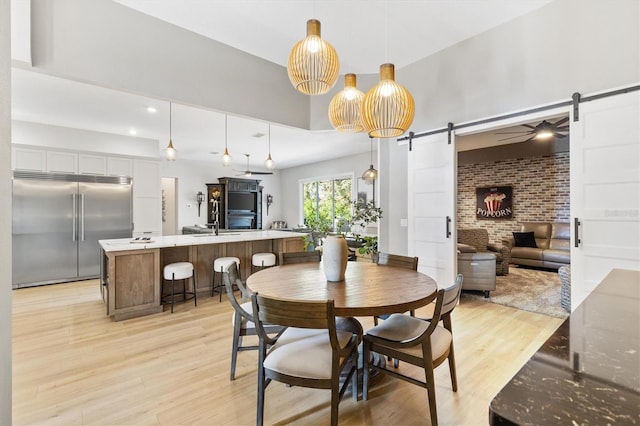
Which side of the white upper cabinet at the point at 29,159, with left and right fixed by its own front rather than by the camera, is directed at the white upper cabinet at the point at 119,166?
left

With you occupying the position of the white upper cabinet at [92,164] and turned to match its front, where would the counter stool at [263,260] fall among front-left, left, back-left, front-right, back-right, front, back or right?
front-left

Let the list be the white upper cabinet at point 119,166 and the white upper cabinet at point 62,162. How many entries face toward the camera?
2

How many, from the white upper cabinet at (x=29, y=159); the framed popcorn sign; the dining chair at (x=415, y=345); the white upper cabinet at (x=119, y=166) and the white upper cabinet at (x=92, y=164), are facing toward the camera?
4

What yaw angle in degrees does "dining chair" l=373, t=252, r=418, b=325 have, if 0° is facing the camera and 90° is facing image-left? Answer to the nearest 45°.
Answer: approximately 45°

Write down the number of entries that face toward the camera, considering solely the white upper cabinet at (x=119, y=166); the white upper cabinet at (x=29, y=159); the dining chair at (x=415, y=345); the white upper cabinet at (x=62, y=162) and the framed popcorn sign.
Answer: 4

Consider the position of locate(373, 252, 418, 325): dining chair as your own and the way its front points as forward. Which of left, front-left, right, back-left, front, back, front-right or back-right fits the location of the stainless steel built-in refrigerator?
front-right

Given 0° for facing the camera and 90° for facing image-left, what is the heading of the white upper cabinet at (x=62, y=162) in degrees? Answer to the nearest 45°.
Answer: approximately 0°

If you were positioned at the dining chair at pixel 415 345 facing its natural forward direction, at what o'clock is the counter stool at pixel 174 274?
The counter stool is roughly at 11 o'clock from the dining chair.

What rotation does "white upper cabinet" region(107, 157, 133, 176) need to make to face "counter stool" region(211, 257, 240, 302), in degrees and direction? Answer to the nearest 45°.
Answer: approximately 45° to its left

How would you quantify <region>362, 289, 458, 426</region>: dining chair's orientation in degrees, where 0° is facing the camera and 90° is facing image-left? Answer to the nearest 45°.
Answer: approximately 135°
